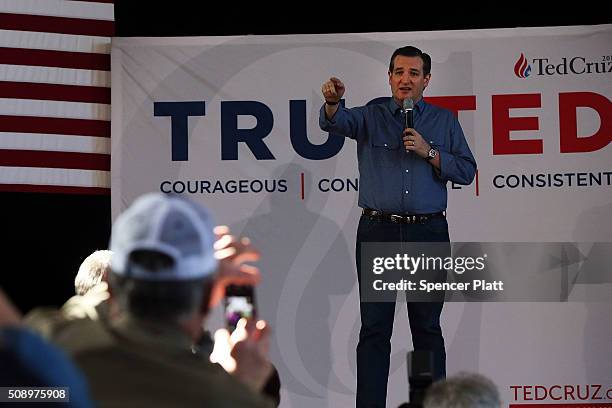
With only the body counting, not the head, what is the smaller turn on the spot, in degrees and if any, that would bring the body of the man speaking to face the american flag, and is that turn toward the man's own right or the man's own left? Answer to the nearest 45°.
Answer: approximately 90° to the man's own right

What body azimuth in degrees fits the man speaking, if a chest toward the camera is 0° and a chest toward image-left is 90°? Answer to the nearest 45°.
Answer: approximately 0°
